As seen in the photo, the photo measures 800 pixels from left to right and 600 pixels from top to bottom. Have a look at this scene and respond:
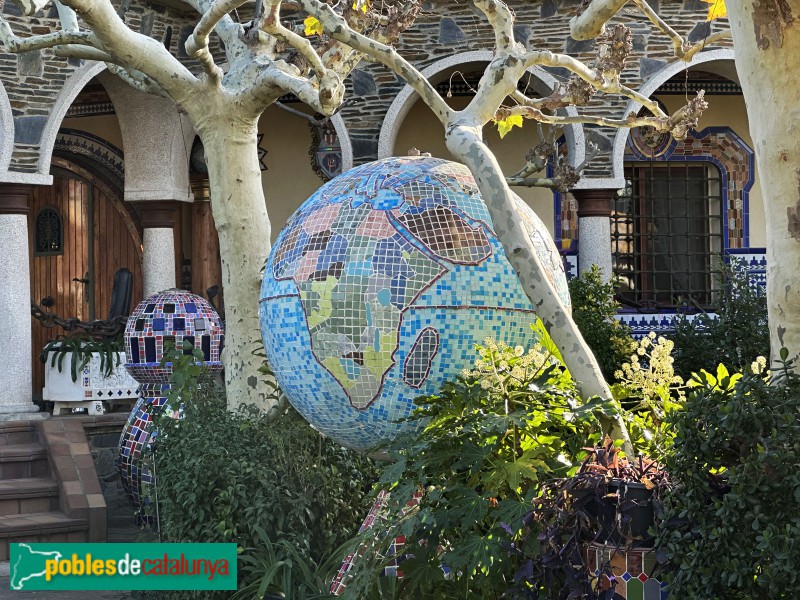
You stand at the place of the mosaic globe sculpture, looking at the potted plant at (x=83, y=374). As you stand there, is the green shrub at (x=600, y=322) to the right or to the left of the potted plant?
right

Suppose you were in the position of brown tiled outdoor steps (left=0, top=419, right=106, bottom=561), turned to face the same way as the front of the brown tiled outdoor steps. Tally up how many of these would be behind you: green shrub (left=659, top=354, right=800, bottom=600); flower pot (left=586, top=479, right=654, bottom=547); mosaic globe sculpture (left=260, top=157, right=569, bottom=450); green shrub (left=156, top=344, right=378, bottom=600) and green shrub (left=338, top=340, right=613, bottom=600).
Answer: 0

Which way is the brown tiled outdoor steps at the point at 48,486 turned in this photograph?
toward the camera

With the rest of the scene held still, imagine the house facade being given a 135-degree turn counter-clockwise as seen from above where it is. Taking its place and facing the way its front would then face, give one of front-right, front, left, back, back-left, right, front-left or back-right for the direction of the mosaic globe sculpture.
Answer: back-right

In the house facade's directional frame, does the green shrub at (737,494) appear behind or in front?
in front

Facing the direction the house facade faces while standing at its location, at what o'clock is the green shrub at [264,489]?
The green shrub is roughly at 12 o'clock from the house facade.

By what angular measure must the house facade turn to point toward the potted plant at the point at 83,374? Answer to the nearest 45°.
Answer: approximately 45° to its right

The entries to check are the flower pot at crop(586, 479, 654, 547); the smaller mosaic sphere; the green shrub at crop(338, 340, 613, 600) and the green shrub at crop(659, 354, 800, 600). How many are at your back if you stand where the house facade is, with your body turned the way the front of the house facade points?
0

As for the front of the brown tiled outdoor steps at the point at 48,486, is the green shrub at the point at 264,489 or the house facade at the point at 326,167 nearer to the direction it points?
the green shrub

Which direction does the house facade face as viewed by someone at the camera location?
facing the viewer

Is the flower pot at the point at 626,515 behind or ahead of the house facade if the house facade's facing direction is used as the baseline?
ahead

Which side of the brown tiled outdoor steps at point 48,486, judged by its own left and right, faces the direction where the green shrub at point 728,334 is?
left

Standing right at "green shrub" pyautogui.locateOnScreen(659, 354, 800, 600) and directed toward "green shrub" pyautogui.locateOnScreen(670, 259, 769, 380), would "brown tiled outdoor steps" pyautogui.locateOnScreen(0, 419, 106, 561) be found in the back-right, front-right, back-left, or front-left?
front-left

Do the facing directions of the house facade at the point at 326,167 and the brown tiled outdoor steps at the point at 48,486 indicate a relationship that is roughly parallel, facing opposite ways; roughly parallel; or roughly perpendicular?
roughly parallel
